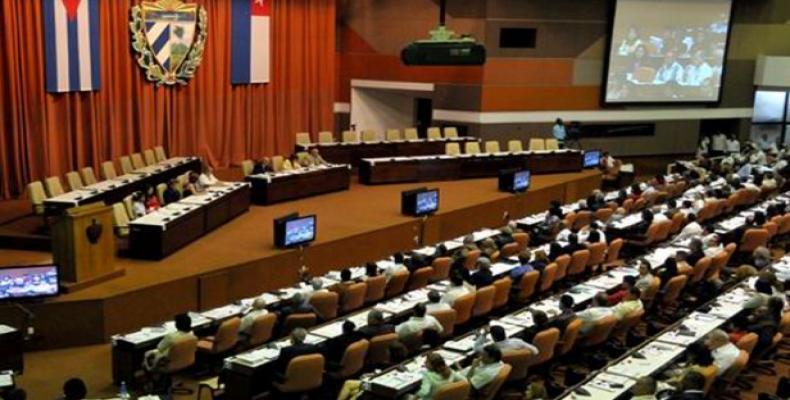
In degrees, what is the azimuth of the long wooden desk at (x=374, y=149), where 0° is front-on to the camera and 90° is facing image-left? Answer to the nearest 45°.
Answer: approximately 0°

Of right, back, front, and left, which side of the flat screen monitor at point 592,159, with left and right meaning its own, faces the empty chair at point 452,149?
right

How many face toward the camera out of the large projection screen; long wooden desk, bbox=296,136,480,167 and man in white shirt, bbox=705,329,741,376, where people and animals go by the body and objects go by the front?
2

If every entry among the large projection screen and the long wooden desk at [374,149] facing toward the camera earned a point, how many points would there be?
2

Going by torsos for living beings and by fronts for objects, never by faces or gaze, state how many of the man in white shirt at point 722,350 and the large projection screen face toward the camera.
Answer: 1

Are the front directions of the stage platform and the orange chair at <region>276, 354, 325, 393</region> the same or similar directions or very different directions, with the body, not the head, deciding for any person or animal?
very different directions

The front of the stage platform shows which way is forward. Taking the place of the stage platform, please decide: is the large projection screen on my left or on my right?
on my left

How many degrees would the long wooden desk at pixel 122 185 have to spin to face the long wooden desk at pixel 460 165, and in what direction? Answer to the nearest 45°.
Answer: approximately 45° to its left
